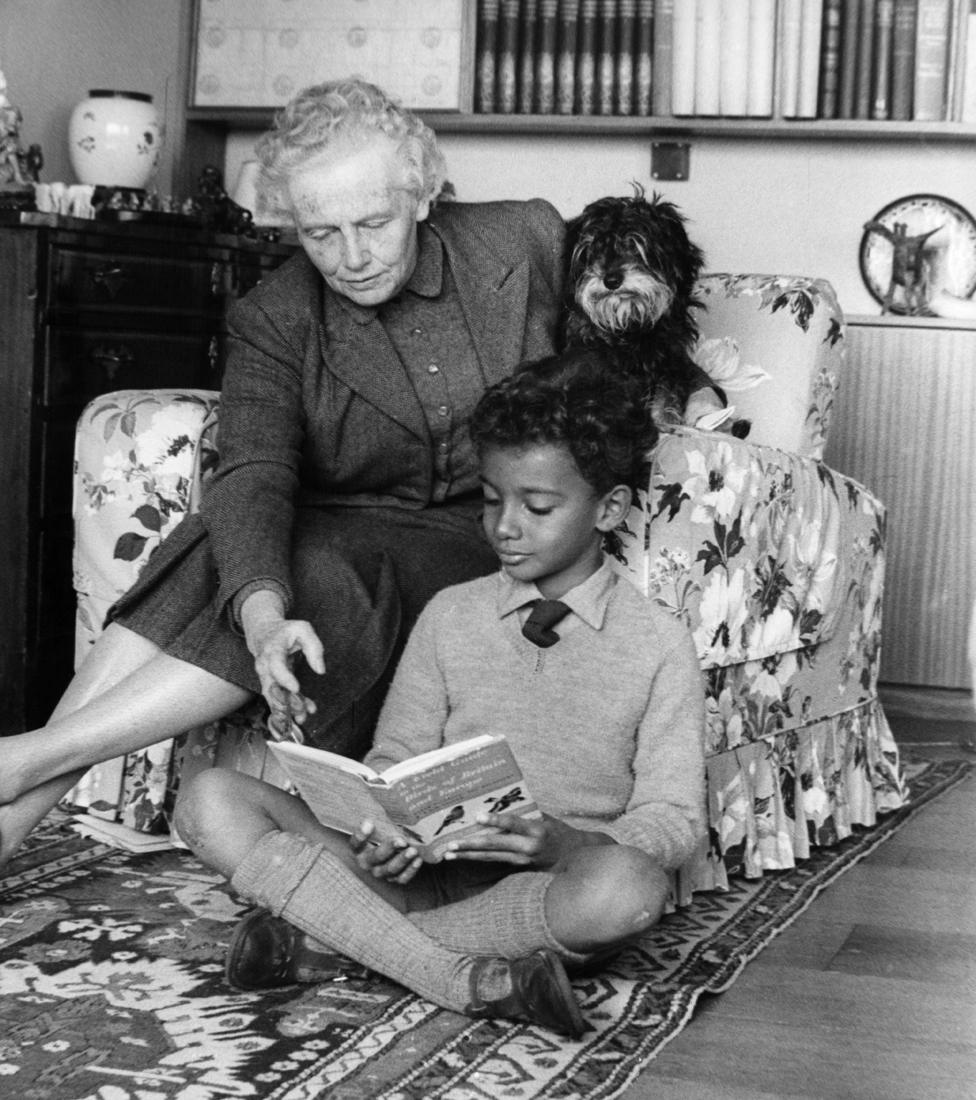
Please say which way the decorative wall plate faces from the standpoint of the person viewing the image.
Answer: facing the viewer

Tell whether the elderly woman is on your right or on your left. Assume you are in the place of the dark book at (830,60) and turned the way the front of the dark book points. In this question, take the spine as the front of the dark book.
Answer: on your right

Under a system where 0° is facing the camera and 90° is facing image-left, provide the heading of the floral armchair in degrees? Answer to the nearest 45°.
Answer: approximately 45°

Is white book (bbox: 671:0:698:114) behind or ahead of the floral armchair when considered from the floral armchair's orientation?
behind

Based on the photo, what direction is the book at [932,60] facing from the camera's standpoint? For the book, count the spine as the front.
toward the camera

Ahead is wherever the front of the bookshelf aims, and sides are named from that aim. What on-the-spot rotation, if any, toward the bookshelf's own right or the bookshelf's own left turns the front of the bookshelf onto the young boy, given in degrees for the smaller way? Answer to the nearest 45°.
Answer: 0° — it already faces them

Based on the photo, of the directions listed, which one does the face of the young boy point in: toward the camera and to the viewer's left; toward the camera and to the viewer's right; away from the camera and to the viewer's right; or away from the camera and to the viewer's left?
toward the camera and to the viewer's left
